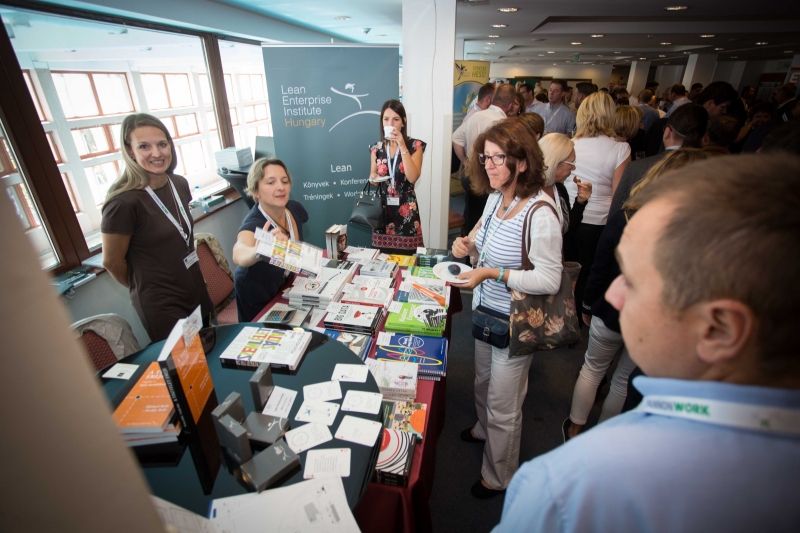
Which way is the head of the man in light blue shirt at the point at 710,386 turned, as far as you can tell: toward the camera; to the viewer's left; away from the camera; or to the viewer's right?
to the viewer's left

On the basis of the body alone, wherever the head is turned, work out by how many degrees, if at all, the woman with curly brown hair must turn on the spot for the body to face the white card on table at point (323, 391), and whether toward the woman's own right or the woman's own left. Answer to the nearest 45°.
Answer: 0° — they already face it

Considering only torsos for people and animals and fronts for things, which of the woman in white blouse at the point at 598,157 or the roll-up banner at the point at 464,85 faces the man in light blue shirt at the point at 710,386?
the roll-up banner

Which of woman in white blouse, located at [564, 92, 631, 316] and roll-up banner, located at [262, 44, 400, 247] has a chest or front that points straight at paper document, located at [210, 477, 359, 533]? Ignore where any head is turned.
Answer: the roll-up banner

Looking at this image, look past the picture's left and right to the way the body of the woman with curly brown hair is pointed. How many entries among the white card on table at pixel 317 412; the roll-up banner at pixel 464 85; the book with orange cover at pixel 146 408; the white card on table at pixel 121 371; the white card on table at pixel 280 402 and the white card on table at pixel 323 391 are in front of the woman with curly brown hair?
5

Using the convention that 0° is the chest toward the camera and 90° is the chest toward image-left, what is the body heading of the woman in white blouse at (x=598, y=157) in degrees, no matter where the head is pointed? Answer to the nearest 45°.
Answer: approximately 180°

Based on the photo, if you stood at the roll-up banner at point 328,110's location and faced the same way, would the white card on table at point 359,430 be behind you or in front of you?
in front

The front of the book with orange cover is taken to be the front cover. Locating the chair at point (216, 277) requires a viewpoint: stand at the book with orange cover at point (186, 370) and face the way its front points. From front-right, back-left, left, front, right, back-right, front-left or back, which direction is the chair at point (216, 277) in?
back-left

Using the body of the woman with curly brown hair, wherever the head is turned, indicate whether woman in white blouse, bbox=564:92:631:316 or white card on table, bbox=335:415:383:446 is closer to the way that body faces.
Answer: the white card on table

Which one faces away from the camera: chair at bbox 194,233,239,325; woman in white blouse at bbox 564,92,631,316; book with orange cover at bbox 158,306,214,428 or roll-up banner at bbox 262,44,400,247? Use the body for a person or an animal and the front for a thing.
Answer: the woman in white blouse

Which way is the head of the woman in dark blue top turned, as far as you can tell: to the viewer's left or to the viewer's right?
to the viewer's right

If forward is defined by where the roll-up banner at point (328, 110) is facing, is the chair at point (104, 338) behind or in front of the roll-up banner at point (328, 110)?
in front

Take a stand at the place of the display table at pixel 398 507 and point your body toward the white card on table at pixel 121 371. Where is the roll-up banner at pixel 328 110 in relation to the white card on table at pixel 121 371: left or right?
right
